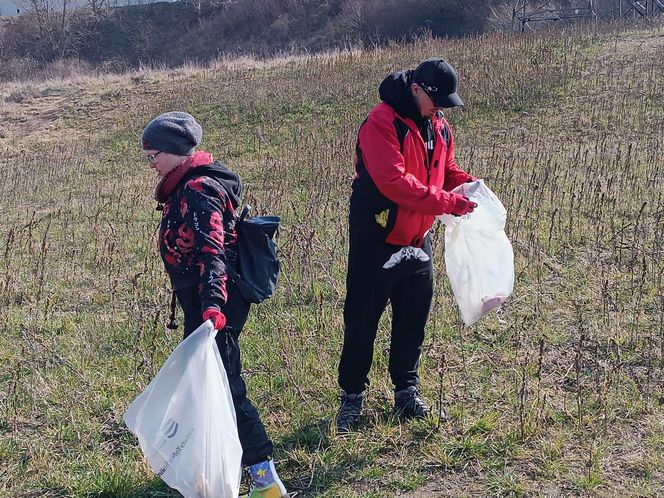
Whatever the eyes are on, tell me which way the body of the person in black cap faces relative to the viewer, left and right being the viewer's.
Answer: facing the viewer and to the right of the viewer

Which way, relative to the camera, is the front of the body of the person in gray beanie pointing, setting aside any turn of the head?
to the viewer's left

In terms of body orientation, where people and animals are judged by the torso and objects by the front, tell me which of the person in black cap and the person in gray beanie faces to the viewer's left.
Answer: the person in gray beanie

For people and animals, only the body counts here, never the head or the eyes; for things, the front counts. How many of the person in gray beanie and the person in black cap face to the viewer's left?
1

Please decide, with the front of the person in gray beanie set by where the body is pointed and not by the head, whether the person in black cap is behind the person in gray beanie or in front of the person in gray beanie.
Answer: behind

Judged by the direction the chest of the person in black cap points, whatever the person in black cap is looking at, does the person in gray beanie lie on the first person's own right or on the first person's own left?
on the first person's own right
